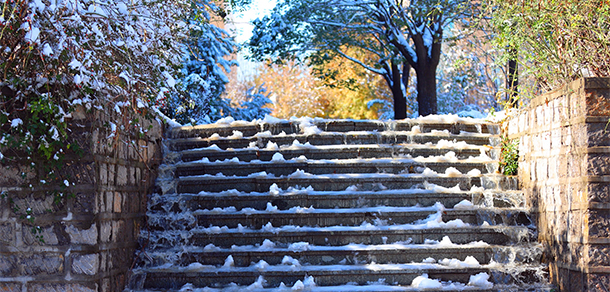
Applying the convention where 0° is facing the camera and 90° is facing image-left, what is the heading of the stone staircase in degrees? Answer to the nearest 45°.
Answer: approximately 0°

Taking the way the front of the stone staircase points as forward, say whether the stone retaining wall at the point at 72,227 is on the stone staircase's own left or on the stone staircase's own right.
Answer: on the stone staircase's own right

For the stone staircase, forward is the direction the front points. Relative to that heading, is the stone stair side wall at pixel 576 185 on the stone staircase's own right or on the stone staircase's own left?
on the stone staircase's own left

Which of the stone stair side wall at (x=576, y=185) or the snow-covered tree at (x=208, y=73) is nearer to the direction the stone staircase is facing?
the stone stair side wall

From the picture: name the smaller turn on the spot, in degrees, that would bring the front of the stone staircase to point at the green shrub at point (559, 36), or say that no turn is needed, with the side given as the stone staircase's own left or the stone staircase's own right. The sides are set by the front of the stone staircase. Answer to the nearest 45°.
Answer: approximately 90° to the stone staircase's own left
